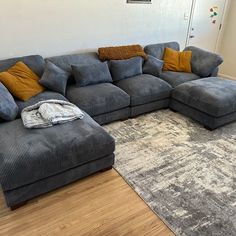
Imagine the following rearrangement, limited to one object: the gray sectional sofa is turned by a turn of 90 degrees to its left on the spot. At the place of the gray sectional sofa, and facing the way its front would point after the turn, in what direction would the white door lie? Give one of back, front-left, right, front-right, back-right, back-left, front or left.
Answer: front
